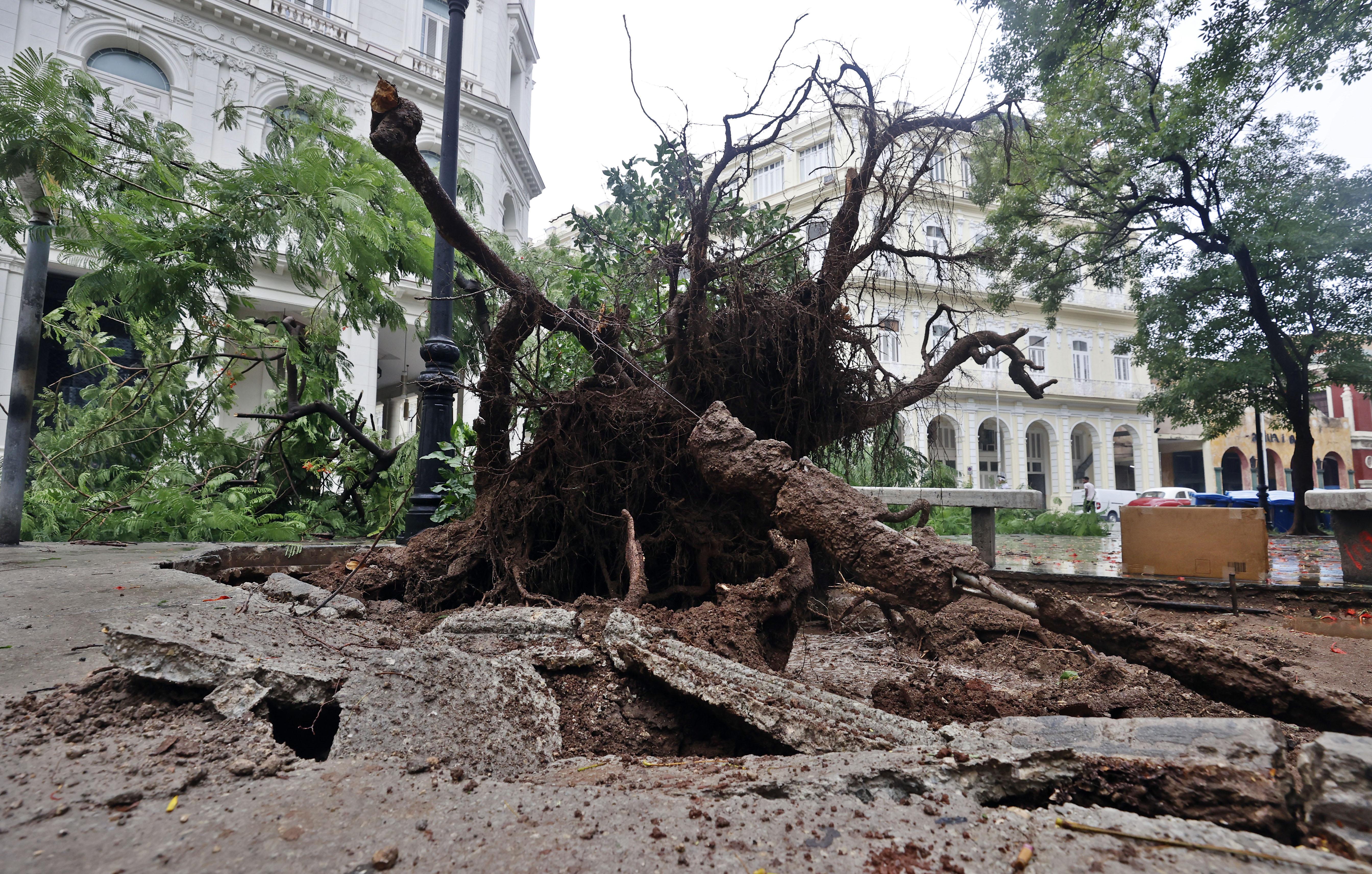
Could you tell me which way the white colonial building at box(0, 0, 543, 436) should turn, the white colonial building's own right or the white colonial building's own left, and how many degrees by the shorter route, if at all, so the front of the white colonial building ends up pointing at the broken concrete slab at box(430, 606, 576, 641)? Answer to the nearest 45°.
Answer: approximately 45° to the white colonial building's own right

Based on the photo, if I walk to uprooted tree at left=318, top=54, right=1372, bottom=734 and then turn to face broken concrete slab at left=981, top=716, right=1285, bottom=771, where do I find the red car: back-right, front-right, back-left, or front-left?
back-left

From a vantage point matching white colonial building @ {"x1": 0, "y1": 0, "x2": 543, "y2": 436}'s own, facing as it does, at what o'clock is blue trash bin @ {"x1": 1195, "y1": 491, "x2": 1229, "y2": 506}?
The blue trash bin is roughly at 11 o'clock from the white colonial building.

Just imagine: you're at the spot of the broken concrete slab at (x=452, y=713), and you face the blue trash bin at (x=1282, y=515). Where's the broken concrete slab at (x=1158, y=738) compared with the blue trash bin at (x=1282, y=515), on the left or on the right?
right

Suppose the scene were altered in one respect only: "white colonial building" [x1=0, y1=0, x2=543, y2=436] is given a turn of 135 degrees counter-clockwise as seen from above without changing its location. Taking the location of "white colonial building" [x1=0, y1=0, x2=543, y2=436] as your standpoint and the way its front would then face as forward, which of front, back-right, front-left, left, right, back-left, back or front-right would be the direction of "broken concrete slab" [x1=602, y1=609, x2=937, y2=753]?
back

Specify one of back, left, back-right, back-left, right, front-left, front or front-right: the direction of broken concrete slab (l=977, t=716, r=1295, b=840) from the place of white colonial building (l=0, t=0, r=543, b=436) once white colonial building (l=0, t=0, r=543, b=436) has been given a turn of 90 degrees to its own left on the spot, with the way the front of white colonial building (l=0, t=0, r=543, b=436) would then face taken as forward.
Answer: back-right

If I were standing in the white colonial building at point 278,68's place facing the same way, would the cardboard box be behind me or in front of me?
in front

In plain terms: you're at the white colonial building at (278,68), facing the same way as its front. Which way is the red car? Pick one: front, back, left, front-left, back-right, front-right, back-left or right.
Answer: front-left

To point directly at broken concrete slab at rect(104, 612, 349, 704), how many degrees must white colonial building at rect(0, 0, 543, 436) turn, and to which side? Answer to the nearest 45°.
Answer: approximately 45° to its right

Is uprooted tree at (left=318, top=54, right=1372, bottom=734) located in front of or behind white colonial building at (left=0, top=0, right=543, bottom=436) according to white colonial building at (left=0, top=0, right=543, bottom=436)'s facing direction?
in front

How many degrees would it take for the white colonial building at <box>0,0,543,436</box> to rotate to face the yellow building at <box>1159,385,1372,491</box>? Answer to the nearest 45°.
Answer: approximately 45° to its left

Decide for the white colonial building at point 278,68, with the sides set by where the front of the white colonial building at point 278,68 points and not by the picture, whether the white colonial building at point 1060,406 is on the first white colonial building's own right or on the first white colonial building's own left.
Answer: on the first white colonial building's own left

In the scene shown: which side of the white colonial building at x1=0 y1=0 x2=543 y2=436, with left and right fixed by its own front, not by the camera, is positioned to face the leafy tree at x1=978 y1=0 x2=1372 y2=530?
front

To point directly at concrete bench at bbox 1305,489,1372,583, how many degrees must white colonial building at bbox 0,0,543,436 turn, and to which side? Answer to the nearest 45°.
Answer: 0° — it already faces it

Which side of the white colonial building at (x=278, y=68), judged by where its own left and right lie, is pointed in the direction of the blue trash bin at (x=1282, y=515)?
front
